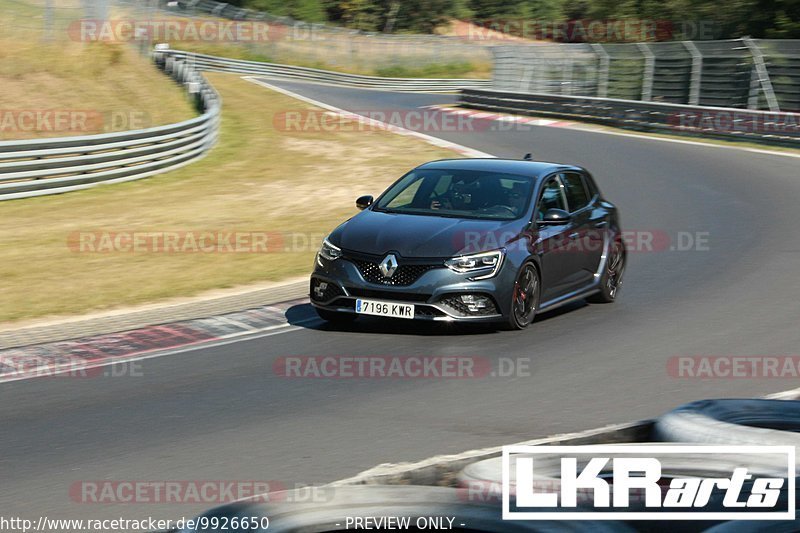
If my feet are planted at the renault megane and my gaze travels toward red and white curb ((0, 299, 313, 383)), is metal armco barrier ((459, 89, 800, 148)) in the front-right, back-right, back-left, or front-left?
back-right

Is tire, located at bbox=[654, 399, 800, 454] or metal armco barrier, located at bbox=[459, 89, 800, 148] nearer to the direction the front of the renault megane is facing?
the tire

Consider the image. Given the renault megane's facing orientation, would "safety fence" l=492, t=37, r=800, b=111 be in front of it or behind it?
behind

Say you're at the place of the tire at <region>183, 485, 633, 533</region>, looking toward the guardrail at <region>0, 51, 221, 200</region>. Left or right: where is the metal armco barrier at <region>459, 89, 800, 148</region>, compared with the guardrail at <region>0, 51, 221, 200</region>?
right

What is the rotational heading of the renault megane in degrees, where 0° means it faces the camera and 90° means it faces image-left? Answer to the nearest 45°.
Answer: approximately 45°

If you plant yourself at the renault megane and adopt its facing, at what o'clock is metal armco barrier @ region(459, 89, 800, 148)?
The metal armco barrier is roughly at 5 o'clock from the renault megane.
